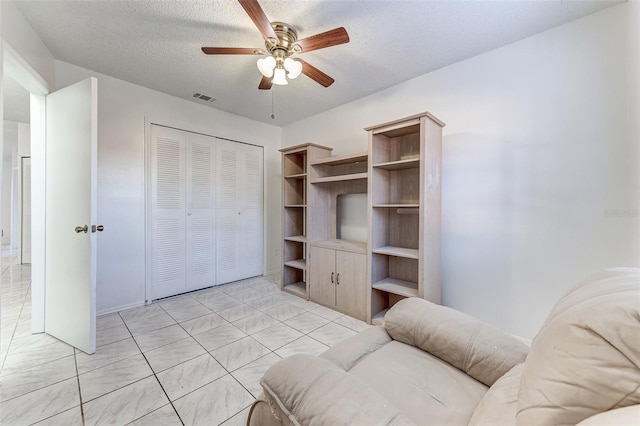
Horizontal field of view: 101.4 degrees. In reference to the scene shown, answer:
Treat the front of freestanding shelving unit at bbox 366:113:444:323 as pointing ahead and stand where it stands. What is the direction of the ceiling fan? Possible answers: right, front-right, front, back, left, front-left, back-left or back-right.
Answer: front

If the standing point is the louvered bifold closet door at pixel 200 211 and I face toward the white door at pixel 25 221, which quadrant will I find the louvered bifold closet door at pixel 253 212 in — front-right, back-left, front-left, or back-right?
back-right

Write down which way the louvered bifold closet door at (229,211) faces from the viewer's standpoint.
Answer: facing the viewer and to the right of the viewer

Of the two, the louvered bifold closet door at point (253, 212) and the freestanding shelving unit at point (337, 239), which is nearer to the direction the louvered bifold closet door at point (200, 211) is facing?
the freestanding shelving unit

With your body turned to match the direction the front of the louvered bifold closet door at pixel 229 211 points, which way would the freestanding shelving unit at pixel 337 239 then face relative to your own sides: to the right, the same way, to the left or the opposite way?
to the right

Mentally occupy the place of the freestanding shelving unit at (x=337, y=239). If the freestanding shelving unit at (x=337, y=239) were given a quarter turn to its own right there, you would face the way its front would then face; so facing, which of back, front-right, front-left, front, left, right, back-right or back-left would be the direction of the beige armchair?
back-left

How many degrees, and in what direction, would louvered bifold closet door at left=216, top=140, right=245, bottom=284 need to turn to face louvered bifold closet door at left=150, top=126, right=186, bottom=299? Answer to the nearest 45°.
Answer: approximately 90° to its right

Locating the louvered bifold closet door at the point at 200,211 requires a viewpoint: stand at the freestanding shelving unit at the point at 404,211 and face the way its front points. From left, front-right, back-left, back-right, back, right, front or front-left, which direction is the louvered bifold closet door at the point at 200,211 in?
front-right

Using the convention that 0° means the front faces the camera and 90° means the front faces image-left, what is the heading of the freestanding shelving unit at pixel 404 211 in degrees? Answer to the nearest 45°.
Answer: approximately 45°

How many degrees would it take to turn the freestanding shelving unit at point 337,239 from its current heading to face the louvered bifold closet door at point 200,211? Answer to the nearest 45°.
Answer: approximately 45° to its right

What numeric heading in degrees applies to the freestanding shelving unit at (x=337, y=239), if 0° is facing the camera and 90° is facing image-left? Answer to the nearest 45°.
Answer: approximately 45°

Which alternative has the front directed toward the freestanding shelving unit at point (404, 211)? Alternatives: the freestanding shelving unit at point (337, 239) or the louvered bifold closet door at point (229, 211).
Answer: the louvered bifold closet door

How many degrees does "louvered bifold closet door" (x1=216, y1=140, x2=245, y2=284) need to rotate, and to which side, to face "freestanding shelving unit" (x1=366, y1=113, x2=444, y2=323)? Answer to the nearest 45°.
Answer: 0° — it already faces it
